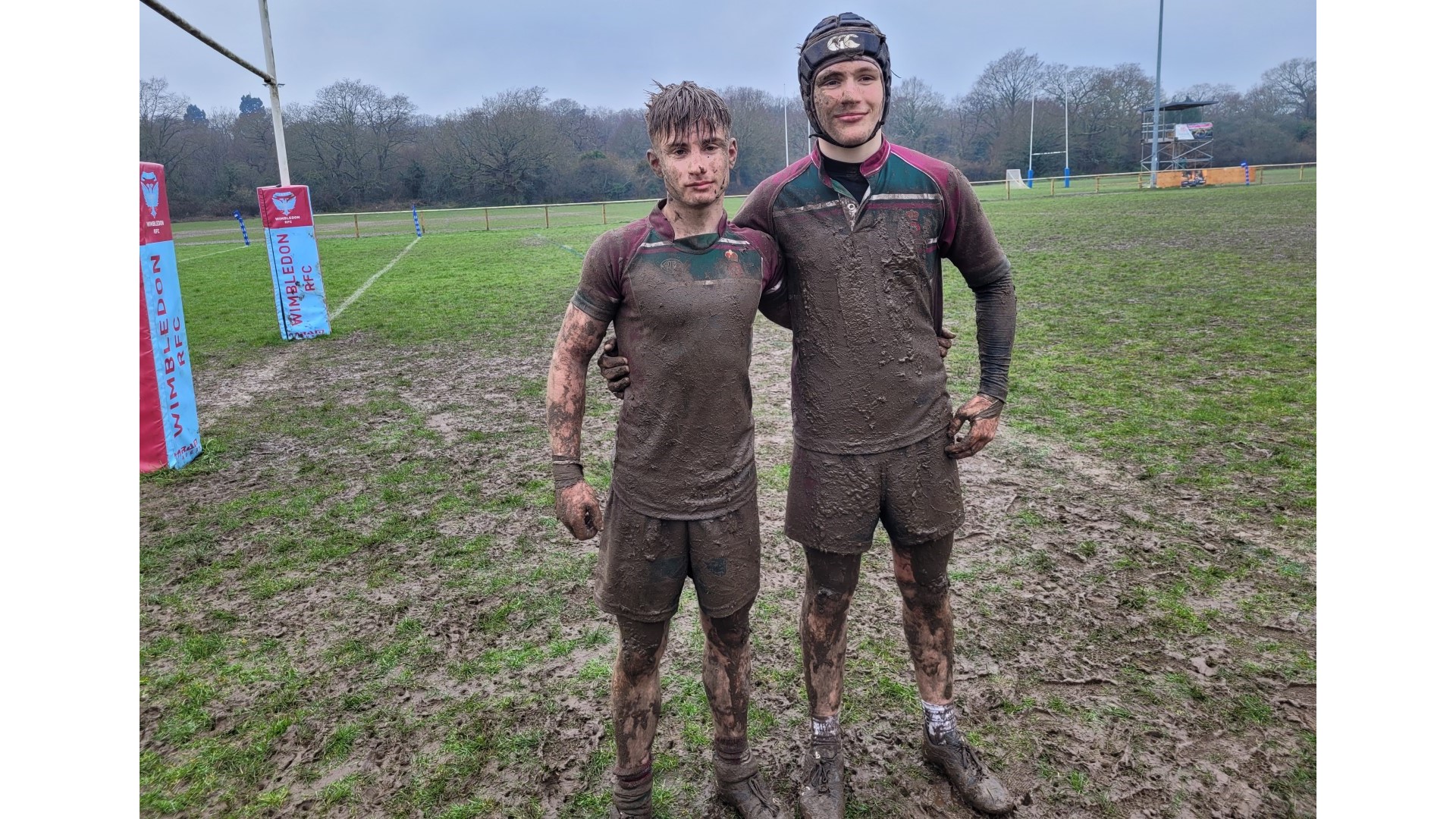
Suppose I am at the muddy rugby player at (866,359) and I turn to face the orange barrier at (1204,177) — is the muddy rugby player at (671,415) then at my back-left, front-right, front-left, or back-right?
back-left

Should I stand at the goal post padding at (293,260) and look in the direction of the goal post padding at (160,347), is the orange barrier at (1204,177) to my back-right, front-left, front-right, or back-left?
back-left

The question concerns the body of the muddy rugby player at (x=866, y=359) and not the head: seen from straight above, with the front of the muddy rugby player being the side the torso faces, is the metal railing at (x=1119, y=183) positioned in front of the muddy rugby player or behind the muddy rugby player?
behind

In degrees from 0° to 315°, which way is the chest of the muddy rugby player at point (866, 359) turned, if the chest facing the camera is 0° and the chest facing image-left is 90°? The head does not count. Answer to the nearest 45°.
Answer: approximately 0°

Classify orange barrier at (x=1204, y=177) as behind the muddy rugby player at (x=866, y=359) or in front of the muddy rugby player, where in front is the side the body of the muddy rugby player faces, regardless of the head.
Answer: behind

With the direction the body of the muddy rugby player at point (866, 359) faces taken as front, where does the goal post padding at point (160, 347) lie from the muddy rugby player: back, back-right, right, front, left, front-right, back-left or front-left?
back-right
